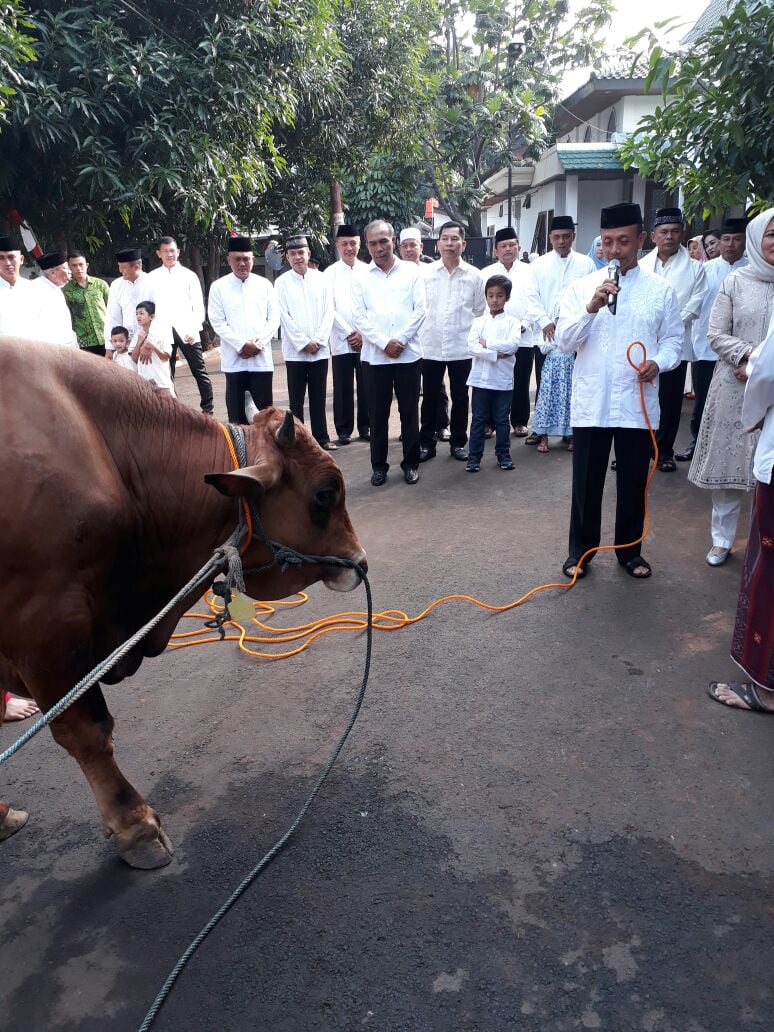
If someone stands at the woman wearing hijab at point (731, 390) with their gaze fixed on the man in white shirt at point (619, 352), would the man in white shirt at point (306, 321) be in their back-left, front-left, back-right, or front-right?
front-right

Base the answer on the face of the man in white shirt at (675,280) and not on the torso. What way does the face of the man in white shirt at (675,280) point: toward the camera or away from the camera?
toward the camera

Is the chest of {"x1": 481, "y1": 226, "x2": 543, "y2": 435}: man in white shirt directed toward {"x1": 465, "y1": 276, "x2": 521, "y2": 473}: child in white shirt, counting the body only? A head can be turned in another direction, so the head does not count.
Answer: yes

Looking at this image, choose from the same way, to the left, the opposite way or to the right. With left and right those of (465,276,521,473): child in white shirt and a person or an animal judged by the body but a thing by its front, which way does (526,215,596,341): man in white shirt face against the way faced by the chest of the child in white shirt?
the same way

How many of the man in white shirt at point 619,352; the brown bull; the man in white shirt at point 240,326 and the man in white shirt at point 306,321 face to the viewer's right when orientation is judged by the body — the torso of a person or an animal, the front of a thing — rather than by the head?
1

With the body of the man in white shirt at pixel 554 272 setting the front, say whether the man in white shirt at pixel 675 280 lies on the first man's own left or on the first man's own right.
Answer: on the first man's own left

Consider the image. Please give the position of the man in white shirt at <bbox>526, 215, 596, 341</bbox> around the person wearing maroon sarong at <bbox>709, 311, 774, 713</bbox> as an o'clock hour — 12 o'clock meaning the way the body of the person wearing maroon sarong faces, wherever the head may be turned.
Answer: The man in white shirt is roughly at 2 o'clock from the person wearing maroon sarong.

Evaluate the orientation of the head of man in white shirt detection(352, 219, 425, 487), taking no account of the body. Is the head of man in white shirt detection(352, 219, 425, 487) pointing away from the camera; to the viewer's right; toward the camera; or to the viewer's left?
toward the camera

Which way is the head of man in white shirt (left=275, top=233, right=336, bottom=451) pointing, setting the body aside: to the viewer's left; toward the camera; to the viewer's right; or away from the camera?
toward the camera

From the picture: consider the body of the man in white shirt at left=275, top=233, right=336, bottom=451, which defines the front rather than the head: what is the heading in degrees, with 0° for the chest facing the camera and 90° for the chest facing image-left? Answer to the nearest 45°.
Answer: approximately 0°

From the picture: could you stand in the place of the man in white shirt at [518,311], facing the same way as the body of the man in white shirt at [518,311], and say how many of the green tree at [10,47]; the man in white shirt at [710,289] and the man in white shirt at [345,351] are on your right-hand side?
2

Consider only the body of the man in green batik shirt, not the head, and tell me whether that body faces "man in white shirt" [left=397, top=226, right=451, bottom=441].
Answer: no

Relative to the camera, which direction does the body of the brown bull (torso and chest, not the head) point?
to the viewer's right

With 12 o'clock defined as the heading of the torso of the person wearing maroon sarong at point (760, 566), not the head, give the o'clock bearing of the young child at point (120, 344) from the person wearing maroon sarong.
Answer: The young child is roughly at 1 o'clock from the person wearing maroon sarong.

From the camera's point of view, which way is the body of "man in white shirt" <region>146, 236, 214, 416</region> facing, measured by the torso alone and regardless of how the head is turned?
toward the camera

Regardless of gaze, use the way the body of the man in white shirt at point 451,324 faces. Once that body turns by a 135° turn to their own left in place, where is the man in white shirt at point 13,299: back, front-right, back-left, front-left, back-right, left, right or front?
back-left

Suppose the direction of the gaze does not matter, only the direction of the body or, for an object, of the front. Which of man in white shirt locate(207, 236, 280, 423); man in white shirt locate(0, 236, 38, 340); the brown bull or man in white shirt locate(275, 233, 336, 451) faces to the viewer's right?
the brown bull

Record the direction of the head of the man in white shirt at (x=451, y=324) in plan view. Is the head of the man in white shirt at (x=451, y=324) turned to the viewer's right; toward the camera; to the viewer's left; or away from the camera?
toward the camera

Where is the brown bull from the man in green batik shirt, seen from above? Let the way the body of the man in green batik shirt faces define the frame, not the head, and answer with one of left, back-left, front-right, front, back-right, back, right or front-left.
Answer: front

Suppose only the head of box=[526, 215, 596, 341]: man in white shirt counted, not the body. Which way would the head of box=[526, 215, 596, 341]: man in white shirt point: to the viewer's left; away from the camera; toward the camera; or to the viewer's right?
toward the camera

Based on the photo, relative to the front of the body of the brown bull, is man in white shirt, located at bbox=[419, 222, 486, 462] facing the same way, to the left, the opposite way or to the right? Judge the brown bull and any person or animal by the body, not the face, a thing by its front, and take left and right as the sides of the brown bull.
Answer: to the right
